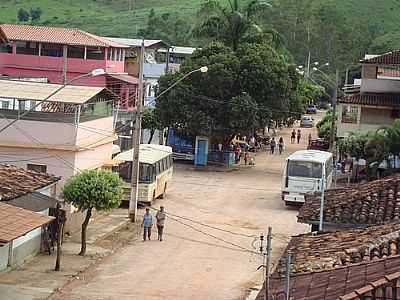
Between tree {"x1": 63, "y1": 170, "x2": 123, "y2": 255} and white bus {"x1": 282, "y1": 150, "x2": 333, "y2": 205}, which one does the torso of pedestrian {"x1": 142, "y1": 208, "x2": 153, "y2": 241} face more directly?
the tree

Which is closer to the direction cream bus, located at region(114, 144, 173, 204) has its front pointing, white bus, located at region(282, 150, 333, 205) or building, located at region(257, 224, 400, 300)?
the building

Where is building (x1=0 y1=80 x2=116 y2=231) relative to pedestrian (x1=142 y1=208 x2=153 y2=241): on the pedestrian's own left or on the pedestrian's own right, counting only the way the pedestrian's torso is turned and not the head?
on the pedestrian's own right

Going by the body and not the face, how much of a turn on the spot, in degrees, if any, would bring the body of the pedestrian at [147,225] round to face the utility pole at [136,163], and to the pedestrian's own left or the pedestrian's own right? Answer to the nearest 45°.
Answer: approximately 180°

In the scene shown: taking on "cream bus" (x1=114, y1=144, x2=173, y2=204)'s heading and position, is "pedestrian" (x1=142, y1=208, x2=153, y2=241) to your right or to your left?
on your left

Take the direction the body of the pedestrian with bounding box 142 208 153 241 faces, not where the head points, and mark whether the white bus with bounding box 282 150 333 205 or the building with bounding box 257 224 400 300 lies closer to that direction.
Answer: the building

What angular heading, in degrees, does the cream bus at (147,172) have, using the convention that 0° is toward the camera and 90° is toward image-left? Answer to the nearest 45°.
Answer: approximately 45°

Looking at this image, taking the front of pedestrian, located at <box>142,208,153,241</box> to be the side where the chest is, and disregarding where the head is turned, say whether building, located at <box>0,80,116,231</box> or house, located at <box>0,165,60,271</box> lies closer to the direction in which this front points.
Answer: the house

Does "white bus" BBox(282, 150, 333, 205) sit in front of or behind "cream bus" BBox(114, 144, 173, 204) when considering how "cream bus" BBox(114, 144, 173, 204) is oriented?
behind
